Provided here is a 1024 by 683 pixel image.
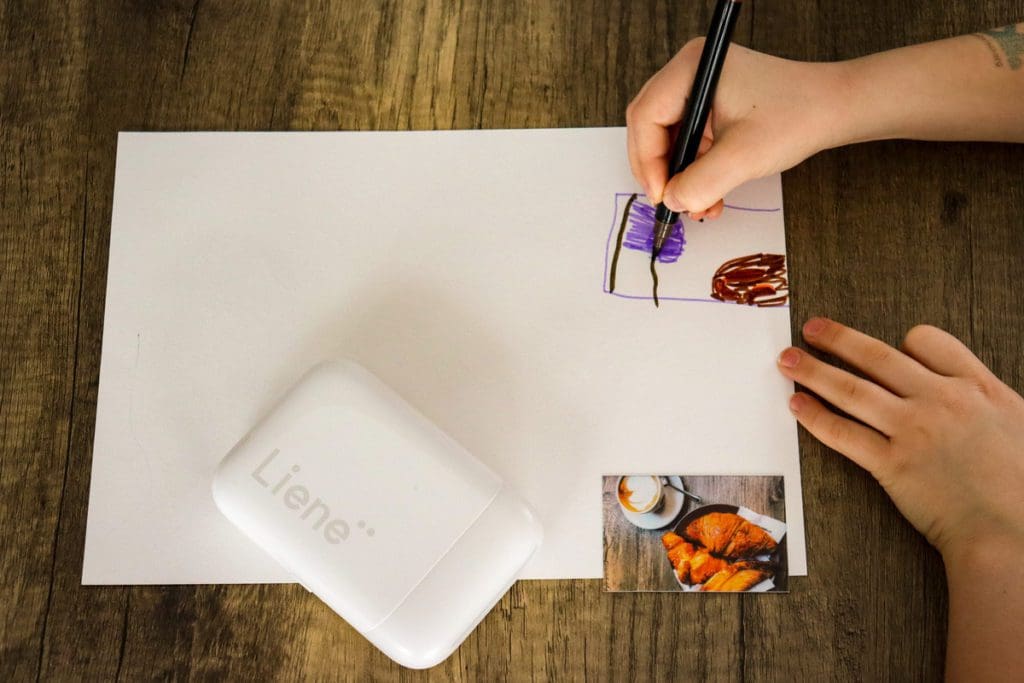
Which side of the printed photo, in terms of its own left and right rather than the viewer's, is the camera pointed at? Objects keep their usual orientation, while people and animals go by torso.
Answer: front
